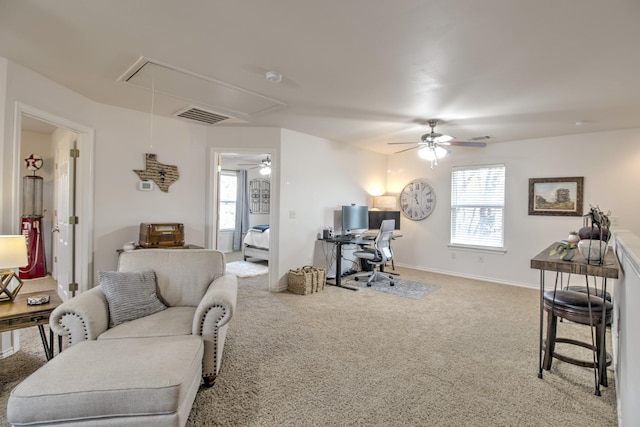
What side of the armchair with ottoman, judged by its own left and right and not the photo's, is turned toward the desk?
back

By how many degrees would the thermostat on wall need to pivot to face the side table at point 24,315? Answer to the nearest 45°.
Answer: approximately 45° to its right

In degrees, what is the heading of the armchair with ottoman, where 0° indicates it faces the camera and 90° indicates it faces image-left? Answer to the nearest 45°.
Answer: approximately 45°

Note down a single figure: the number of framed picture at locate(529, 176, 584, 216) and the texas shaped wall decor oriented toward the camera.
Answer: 2

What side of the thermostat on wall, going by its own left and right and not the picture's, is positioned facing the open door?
right

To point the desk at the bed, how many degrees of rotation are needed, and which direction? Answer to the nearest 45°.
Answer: approximately 180°

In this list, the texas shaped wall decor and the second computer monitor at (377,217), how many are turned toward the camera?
2

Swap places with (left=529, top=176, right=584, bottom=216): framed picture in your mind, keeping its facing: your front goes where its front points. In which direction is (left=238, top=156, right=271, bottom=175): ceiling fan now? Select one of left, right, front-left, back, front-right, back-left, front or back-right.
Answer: right

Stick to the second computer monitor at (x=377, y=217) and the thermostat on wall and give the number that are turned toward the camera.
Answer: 2

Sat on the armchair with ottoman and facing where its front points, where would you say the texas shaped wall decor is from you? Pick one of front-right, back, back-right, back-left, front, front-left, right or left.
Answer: back-right
